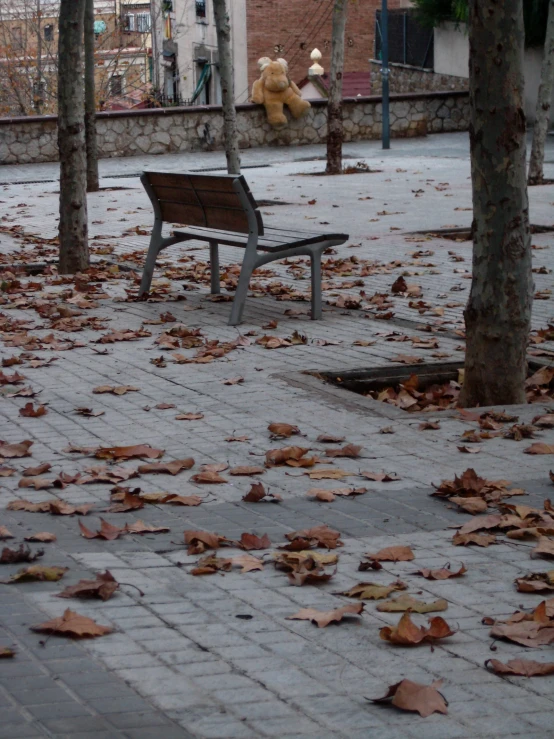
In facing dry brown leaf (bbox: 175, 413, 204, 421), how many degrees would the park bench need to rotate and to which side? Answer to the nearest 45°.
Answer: approximately 135° to its right

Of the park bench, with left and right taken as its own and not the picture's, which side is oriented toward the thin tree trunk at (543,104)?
front

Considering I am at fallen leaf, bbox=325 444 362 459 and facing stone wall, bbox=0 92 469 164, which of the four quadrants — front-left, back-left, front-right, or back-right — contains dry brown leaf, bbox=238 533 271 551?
back-left

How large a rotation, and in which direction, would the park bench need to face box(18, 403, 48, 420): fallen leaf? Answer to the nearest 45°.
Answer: approximately 135° to its right

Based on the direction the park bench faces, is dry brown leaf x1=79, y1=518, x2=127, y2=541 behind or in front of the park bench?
behind

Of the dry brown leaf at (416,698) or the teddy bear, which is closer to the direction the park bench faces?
the teddy bear

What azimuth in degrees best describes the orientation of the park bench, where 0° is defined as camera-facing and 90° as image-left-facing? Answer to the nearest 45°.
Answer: approximately 225°

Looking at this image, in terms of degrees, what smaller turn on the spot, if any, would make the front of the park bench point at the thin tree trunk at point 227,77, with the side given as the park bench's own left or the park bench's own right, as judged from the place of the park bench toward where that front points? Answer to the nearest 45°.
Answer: approximately 45° to the park bench's own left

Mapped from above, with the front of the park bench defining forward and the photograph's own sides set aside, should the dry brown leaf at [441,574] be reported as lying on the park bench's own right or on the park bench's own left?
on the park bench's own right

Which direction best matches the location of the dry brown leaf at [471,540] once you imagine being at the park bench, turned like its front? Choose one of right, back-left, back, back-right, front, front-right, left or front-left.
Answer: back-right

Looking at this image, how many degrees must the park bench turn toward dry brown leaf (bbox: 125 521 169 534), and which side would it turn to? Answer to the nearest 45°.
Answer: approximately 135° to its right

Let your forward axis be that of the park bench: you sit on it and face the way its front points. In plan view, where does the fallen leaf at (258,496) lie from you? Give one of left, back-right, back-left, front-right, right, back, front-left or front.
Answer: back-right

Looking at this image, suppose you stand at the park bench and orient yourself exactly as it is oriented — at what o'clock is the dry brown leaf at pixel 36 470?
The dry brown leaf is roughly at 5 o'clock from the park bench.

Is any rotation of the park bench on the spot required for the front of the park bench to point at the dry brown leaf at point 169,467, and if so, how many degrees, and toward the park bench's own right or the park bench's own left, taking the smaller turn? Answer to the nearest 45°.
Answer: approximately 135° to the park bench's own right

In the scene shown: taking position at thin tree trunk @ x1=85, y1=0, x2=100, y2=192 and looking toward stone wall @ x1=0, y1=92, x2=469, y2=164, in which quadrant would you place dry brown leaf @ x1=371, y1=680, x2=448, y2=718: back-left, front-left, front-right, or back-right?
back-right

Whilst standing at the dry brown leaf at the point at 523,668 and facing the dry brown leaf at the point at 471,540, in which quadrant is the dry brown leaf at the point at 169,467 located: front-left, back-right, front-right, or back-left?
front-left

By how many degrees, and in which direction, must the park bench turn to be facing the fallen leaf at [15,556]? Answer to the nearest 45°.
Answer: approximately 135° to its right
